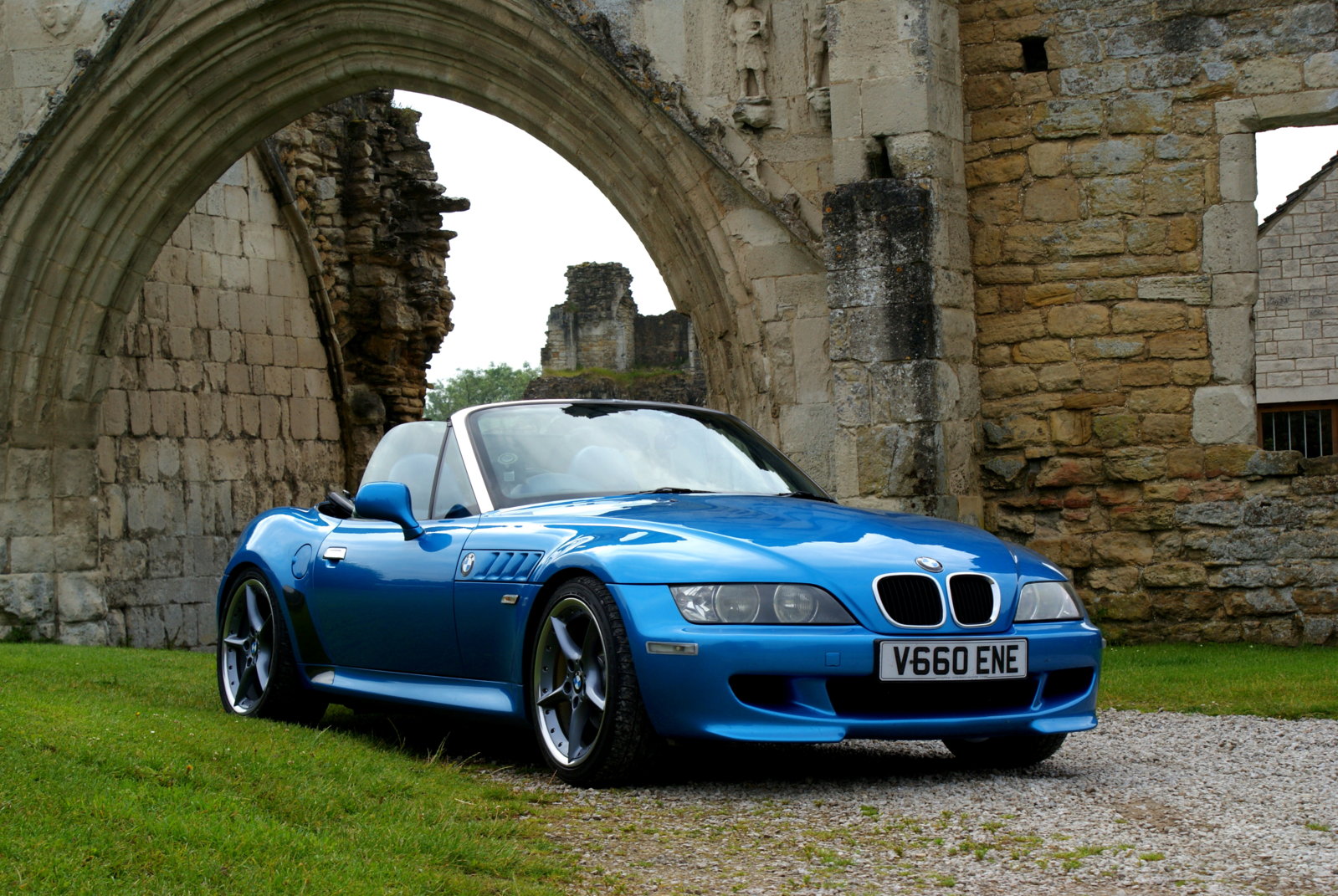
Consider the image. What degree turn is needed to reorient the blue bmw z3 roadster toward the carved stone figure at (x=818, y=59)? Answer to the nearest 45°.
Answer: approximately 135° to its left

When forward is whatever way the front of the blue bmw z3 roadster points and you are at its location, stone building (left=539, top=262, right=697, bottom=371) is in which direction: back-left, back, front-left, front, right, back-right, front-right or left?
back-left

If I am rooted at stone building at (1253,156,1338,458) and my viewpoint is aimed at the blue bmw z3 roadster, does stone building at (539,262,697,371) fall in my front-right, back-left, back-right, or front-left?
back-right

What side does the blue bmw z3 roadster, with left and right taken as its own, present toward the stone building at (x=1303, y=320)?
left

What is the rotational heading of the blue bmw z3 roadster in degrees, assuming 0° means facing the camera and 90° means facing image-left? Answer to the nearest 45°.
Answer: approximately 315°

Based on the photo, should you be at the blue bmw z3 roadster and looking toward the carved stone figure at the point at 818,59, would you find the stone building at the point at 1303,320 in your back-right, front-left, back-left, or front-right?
front-right

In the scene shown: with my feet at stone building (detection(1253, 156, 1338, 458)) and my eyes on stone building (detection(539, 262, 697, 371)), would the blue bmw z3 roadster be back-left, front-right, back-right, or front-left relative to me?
back-left
